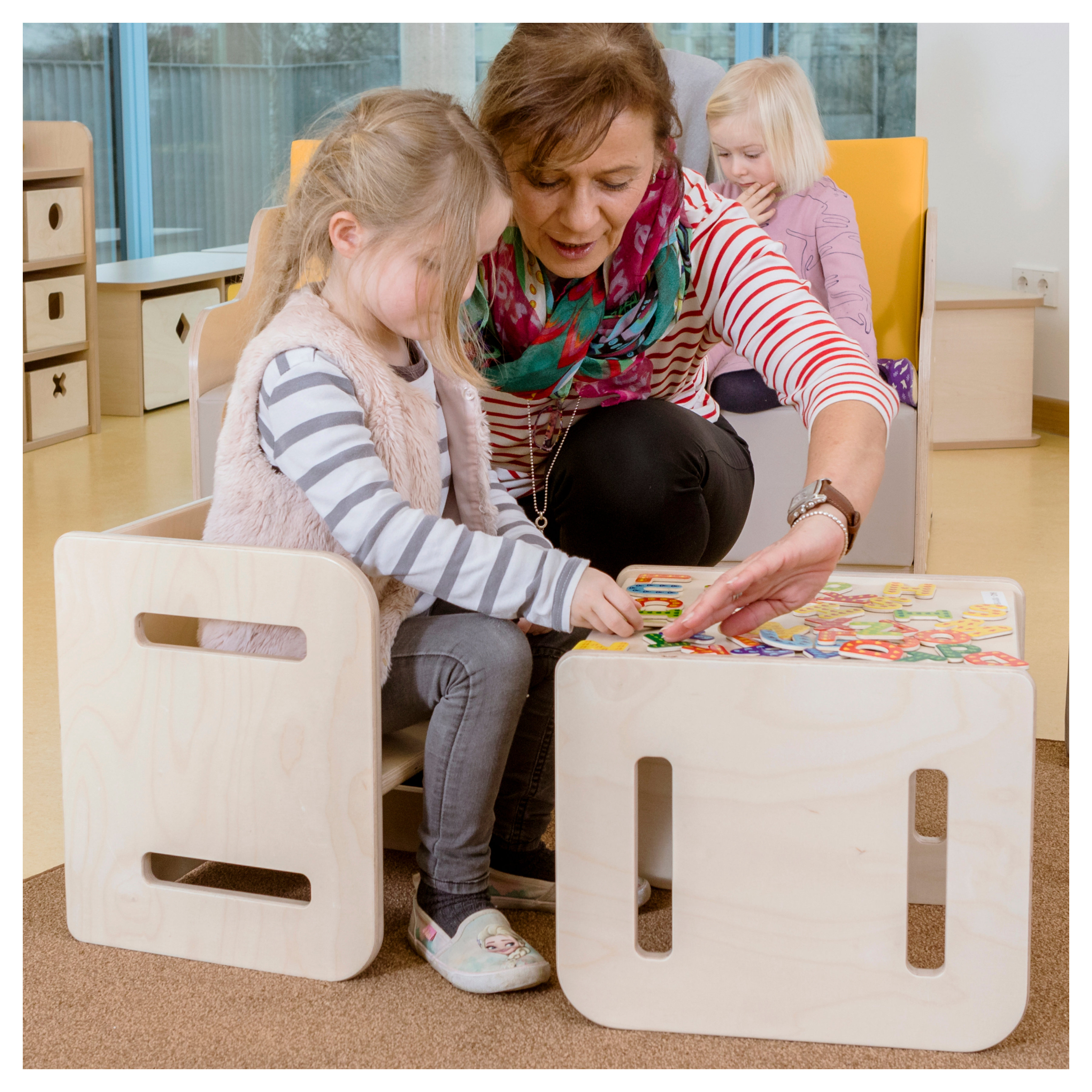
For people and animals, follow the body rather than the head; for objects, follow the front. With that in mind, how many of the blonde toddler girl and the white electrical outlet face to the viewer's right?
0

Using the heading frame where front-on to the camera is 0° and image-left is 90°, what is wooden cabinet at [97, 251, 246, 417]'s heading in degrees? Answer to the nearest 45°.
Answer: approximately 315°

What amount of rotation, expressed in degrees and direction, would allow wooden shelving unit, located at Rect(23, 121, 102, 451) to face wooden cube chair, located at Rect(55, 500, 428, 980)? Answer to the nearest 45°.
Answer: approximately 45° to its right

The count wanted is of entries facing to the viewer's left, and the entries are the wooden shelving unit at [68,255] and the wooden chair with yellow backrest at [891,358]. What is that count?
0

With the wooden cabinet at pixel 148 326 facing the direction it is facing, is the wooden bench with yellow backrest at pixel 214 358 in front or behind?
in front

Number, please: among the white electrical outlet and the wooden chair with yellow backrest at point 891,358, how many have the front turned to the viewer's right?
0
